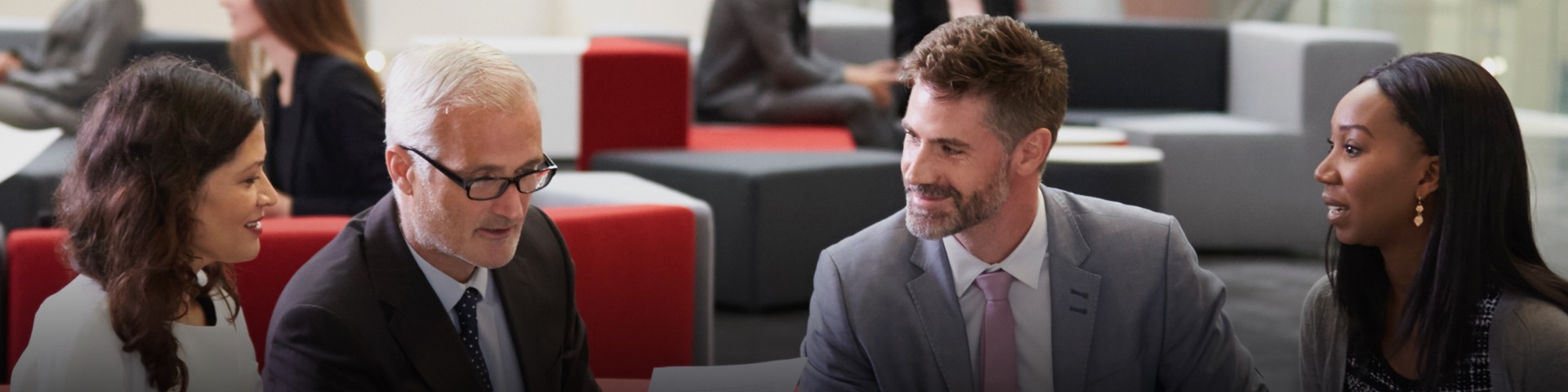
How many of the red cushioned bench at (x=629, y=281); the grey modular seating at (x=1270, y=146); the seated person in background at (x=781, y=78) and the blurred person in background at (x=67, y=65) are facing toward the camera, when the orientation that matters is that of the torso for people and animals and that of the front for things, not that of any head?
2

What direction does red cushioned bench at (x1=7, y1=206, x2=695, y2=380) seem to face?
toward the camera

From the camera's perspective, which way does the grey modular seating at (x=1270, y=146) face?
toward the camera

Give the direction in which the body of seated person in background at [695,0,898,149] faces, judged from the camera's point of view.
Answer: to the viewer's right

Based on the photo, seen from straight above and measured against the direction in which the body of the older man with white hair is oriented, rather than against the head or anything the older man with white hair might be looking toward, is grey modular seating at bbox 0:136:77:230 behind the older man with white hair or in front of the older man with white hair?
behind

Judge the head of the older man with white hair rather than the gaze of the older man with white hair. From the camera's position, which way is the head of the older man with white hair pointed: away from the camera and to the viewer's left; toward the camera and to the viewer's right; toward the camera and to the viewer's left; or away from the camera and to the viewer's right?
toward the camera and to the viewer's right

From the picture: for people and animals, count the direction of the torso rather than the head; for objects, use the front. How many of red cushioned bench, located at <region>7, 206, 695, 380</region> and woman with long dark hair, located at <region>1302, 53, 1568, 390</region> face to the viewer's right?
0

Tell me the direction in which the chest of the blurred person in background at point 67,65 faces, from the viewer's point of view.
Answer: to the viewer's left

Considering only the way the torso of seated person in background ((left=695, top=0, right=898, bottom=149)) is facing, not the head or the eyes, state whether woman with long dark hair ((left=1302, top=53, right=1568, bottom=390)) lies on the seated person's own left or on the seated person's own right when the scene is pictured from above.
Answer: on the seated person's own right

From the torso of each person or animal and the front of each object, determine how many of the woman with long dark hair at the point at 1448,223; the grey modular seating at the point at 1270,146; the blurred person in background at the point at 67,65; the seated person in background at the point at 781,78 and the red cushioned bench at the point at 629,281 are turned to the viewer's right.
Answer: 1

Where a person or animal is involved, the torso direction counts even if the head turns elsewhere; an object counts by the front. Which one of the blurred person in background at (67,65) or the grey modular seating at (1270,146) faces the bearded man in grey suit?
the grey modular seating

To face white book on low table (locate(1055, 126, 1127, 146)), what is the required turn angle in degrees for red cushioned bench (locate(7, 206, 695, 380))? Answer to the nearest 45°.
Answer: approximately 135° to its left

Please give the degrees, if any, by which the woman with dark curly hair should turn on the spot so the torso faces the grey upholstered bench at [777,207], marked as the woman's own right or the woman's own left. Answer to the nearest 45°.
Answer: approximately 90° to the woman's own left

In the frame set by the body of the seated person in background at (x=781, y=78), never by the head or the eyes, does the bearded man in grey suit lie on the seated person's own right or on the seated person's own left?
on the seated person's own right

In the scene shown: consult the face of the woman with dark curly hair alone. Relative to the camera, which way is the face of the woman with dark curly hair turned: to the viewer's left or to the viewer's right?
to the viewer's right

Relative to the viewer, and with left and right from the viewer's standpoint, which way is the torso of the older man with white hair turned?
facing the viewer and to the right of the viewer

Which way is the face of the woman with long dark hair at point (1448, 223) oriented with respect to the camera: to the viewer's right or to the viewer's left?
to the viewer's left

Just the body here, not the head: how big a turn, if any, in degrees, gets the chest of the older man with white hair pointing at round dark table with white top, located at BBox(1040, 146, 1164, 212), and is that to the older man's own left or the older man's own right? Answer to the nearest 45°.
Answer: approximately 90° to the older man's own left
